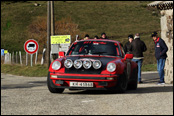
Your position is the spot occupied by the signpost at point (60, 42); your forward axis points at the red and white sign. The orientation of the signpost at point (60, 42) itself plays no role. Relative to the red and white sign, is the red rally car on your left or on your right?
left

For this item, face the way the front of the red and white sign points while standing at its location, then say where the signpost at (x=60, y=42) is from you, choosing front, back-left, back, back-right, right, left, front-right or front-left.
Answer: back-left

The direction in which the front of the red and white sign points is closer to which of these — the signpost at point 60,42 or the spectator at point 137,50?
the spectator

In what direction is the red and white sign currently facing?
toward the camera
